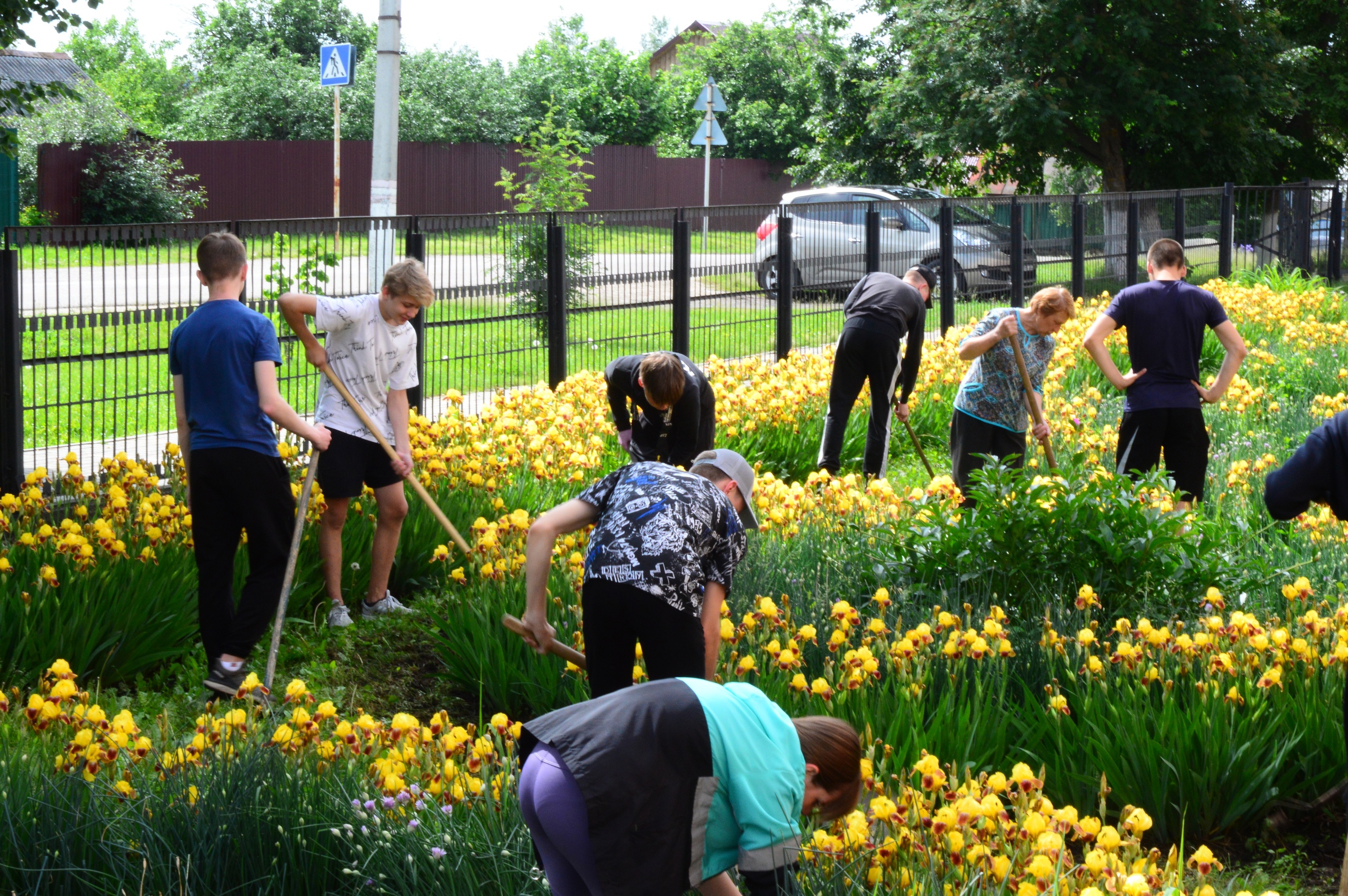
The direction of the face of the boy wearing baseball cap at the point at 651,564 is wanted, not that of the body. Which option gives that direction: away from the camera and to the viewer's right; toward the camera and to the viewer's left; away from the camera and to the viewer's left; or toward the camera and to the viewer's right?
away from the camera and to the viewer's right

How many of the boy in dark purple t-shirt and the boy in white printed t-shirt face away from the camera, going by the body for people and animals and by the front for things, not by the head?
1

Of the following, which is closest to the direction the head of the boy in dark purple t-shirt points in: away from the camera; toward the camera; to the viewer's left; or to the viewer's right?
away from the camera

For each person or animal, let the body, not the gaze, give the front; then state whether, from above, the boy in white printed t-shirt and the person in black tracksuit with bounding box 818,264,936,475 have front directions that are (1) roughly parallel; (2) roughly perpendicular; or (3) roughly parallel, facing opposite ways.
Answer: roughly perpendicular

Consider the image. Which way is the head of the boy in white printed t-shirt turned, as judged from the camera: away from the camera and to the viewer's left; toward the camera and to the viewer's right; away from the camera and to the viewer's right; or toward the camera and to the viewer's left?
toward the camera and to the viewer's right

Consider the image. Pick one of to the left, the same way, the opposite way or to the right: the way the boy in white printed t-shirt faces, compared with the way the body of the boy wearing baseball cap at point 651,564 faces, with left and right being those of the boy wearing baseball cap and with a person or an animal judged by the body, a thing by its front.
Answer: to the right

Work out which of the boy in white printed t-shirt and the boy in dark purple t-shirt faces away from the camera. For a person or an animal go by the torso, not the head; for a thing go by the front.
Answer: the boy in dark purple t-shirt

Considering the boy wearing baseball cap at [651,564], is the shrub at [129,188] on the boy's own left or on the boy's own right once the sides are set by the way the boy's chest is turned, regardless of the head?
on the boy's own left

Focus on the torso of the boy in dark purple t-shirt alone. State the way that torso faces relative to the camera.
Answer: away from the camera

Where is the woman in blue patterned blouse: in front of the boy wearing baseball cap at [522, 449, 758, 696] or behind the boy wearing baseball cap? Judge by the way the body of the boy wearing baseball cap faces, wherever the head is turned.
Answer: in front

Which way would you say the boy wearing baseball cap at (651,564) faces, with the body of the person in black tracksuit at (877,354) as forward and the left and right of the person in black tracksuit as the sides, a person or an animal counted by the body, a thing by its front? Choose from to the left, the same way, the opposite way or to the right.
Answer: the same way

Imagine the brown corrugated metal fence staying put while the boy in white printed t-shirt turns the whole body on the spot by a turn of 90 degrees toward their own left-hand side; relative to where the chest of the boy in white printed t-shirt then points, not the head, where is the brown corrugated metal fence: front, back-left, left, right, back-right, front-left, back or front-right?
front-left

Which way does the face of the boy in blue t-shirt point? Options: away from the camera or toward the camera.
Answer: away from the camera

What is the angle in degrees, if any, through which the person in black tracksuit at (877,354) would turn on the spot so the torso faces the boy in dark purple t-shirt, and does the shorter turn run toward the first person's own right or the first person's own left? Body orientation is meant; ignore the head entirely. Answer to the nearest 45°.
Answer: approximately 90° to the first person's own right

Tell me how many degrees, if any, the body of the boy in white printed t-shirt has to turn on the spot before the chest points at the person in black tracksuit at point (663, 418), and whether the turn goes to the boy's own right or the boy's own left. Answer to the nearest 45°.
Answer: approximately 45° to the boy's own left

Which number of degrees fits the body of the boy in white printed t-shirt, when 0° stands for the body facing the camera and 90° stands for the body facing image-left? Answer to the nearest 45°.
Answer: approximately 315°

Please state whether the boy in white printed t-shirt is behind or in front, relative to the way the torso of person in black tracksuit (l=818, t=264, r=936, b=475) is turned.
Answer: behind

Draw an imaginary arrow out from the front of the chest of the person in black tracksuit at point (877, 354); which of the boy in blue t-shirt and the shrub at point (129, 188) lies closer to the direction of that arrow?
the shrub
